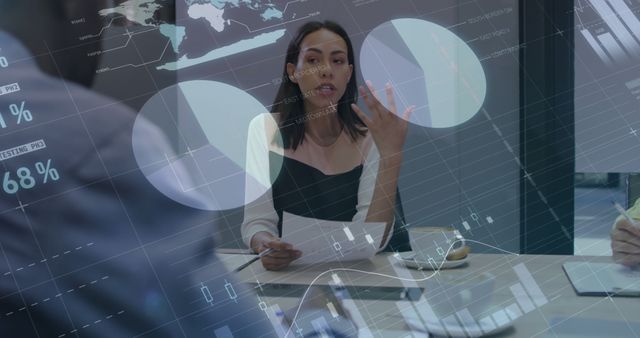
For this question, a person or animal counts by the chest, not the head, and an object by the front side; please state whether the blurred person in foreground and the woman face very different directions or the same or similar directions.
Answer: very different directions

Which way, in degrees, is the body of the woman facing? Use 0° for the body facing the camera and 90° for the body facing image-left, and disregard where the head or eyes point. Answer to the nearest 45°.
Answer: approximately 0°

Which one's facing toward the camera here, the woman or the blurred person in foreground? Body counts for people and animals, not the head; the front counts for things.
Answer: the woman

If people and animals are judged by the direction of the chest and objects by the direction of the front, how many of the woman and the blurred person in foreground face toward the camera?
1

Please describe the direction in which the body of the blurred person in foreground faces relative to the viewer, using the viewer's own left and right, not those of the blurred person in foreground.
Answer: facing away from the viewer and to the right of the viewer
